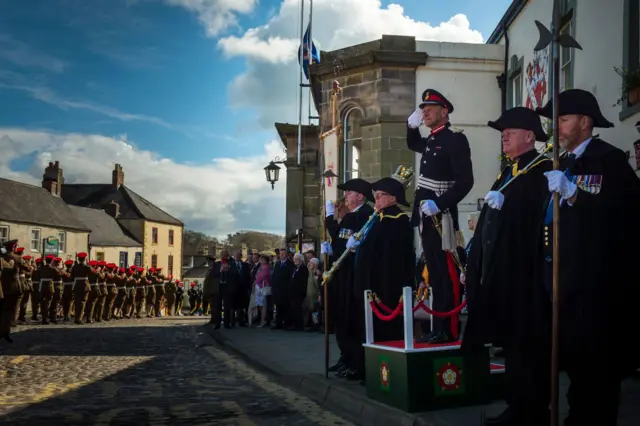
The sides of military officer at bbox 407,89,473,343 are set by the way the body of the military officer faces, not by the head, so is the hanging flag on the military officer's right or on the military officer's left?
on the military officer's right

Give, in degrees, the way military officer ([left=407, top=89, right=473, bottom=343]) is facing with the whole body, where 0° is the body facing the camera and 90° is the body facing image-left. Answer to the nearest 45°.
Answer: approximately 45°

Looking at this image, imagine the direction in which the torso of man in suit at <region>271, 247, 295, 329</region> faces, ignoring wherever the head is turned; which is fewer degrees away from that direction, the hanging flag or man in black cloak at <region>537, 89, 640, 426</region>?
the man in black cloak

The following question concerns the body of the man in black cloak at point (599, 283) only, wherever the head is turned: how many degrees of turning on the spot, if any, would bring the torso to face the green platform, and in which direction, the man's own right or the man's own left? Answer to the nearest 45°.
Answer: approximately 90° to the man's own right

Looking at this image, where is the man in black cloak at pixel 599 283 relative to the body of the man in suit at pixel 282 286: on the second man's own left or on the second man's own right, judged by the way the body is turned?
on the second man's own left

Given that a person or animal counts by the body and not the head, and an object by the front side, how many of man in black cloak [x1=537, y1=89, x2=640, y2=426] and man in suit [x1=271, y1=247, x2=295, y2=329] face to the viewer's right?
0

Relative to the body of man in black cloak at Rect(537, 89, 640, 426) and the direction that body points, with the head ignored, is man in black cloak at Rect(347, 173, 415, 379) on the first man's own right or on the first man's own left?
on the first man's own right

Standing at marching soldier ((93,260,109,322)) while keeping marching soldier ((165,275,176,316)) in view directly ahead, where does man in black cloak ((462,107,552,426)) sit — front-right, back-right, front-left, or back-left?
back-right

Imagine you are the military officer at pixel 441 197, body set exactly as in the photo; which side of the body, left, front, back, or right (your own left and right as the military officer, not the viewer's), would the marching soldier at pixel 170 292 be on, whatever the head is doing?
right
